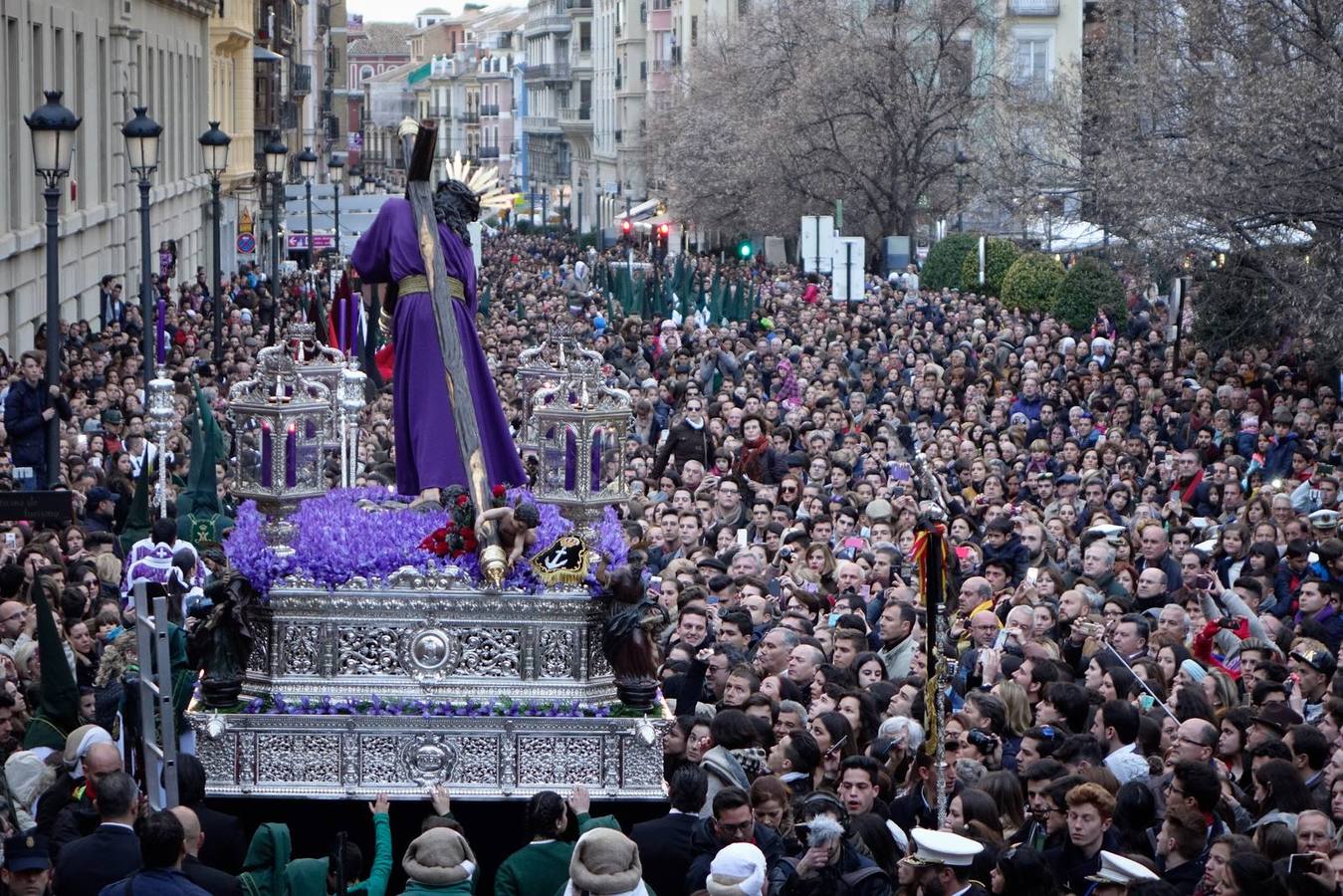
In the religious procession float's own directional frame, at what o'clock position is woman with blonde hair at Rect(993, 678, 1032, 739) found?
The woman with blonde hair is roughly at 3 o'clock from the religious procession float.

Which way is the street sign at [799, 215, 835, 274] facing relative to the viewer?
away from the camera

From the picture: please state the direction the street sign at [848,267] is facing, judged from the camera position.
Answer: facing away from the viewer

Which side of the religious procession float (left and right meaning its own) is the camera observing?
back

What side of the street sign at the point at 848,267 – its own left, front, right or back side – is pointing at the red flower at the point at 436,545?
back

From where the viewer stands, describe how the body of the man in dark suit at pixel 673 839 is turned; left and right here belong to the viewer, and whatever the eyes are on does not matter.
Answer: facing away from the viewer

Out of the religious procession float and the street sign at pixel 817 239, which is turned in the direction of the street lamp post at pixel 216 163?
the religious procession float

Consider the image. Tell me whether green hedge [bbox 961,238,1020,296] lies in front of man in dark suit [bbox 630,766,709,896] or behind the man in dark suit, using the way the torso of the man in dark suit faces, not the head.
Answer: in front
